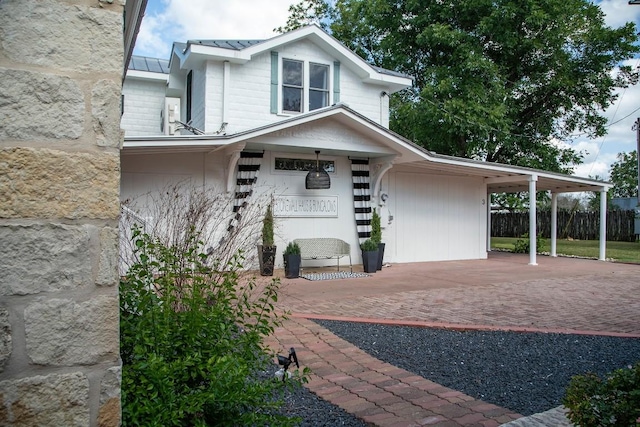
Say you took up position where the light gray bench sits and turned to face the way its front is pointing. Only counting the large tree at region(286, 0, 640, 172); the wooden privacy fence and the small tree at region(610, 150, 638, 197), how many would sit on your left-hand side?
3

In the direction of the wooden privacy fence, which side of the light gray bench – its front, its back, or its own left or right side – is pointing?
left

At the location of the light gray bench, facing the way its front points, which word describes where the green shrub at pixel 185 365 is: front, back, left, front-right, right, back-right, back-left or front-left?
front-right

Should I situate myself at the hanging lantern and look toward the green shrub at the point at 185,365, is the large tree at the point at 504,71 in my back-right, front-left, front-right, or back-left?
back-left

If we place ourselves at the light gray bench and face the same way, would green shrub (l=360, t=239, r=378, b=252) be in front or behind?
in front

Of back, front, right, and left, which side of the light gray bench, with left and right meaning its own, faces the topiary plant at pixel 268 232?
right

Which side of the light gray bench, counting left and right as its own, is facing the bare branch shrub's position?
right

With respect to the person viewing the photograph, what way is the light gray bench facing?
facing the viewer and to the right of the viewer

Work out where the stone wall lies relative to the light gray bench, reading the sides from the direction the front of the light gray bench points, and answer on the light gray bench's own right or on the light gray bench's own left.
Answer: on the light gray bench's own right

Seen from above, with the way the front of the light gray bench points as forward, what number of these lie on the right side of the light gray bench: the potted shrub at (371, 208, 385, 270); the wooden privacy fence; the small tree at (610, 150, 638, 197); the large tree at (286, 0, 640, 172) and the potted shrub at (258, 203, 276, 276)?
1

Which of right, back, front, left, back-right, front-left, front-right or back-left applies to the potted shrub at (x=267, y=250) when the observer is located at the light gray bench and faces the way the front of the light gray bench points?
right
